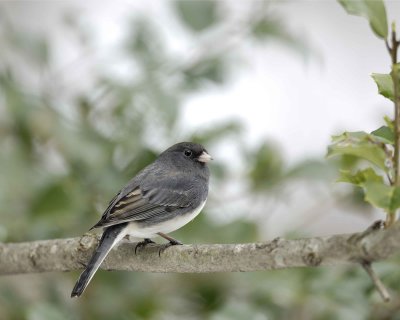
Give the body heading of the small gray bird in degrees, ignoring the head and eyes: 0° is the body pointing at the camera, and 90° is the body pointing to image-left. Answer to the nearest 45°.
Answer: approximately 270°

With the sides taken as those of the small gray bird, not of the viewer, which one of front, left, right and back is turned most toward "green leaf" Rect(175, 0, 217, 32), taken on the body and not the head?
left

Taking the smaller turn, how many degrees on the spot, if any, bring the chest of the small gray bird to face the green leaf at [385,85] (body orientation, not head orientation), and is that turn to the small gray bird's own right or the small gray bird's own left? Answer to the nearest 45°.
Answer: approximately 45° to the small gray bird's own right
